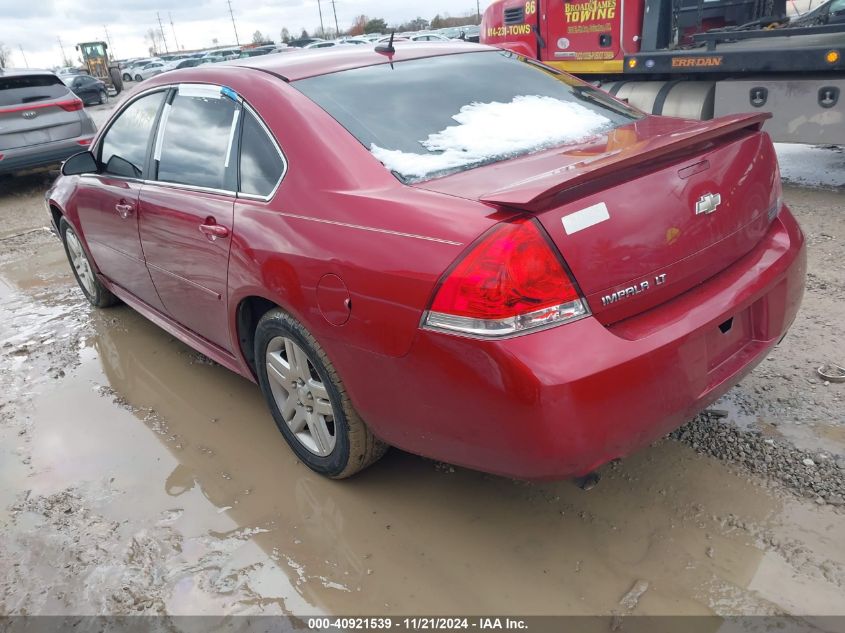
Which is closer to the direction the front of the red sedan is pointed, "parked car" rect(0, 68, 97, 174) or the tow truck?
the parked car

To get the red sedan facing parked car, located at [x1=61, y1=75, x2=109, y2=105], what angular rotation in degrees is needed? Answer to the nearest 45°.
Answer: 0° — it already faces it

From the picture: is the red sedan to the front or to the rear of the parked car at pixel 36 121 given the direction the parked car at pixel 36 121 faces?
to the rear

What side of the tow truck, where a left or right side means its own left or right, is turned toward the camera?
left

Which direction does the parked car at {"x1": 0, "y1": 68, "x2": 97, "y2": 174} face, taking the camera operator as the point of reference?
facing away from the viewer and to the left of the viewer

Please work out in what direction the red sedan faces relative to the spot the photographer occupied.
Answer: facing away from the viewer and to the left of the viewer

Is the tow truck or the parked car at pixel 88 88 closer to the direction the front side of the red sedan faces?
the parked car

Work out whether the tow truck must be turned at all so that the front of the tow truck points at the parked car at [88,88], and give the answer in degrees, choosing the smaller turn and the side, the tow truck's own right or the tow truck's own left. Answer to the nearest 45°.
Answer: approximately 45° to the tow truck's own right

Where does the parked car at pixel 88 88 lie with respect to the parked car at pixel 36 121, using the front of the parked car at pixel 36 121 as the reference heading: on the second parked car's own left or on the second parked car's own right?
on the second parked car's own right
